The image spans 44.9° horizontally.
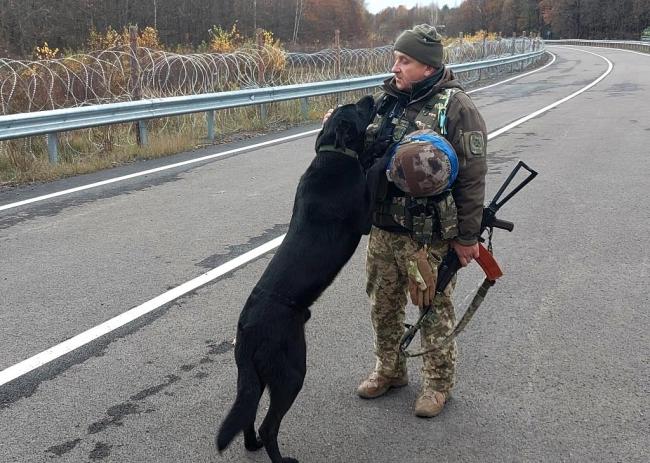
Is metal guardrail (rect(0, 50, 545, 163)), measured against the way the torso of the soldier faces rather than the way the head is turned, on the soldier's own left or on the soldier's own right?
on the soldier's own right

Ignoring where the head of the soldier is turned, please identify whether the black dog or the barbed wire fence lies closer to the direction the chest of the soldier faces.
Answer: the black dog

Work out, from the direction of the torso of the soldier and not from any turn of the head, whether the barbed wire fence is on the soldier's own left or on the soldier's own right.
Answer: on the soldier's own right

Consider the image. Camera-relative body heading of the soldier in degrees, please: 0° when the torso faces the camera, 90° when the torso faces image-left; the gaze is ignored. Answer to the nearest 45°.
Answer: approximately 45°

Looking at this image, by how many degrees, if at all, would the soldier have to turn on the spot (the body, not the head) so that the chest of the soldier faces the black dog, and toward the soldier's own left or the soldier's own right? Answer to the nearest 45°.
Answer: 0° — they already face it

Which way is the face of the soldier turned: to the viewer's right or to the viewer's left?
to the viewer's left
